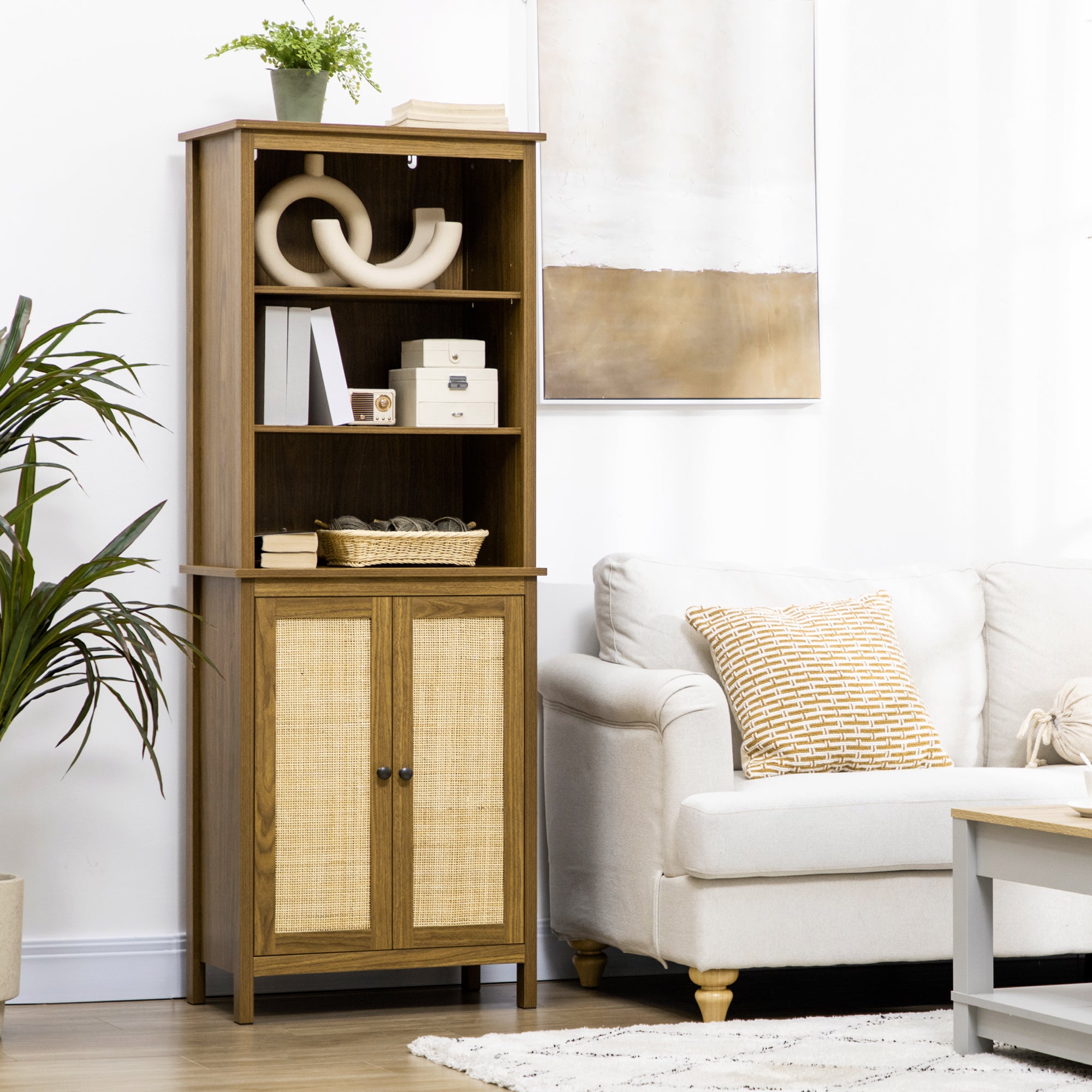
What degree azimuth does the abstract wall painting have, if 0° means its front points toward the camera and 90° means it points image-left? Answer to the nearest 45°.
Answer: approximately 0°

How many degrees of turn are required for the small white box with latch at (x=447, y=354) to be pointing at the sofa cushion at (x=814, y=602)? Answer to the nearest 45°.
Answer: approximately 45° to its left

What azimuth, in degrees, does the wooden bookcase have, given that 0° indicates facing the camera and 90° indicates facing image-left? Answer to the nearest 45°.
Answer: approximately 315°

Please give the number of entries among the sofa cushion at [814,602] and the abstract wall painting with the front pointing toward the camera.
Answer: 2

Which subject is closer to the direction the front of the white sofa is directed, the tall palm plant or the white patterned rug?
the white patterned rug

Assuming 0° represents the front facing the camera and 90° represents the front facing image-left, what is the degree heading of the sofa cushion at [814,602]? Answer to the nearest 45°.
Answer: approximately 0°

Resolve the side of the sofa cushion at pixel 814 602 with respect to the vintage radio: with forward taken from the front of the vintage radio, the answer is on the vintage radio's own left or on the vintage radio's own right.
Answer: on the vintage radio's own left

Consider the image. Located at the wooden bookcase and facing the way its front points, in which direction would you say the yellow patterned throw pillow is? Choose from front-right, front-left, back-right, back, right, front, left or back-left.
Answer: front-left

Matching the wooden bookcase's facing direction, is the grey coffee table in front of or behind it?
in front

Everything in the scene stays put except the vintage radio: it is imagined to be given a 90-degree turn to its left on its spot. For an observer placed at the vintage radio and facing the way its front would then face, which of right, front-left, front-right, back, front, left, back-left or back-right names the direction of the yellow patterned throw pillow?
front
